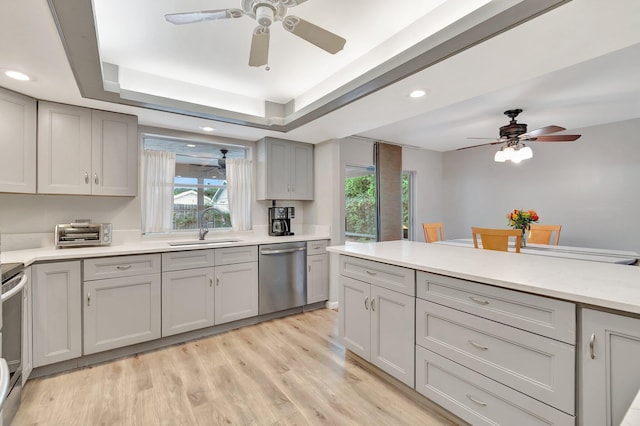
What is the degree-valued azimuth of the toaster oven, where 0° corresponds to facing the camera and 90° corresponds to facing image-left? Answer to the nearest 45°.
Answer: approximately 0°

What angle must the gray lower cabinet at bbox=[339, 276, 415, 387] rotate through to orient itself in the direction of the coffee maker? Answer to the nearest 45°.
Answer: approximately 90° to its right

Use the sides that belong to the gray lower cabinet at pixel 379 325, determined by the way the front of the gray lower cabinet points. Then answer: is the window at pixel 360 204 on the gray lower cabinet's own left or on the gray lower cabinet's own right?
on the gray lower cabinet's own right

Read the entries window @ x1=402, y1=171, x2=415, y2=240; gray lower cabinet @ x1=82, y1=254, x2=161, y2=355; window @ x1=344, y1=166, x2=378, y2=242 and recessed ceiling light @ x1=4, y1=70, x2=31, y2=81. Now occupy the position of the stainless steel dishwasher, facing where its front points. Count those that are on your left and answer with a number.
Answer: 2

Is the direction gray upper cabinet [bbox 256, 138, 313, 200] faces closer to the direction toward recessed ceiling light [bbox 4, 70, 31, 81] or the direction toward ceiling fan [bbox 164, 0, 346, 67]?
the ceiling fan

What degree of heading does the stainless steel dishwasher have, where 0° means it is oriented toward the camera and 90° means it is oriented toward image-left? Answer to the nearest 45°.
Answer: approximately 315°

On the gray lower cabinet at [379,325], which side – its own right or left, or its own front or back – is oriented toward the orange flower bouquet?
back

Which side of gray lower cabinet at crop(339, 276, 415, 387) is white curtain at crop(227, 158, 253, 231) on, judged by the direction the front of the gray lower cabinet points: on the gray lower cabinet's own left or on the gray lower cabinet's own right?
on the gray lower cabinet's own right

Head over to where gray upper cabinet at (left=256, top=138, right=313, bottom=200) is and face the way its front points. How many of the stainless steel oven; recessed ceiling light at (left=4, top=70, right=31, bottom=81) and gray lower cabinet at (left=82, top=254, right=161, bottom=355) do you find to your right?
3

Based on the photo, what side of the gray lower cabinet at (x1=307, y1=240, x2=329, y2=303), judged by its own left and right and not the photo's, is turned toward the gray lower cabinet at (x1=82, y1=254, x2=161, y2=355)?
right
